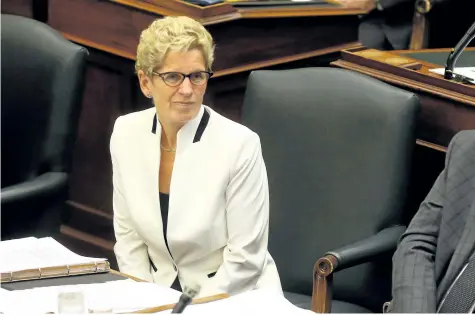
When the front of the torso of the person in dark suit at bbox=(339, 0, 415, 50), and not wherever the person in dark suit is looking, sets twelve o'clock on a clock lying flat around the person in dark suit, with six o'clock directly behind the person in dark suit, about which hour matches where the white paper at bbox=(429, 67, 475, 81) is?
The white paper is roughly at 10 o'clock from the person in dark suit.

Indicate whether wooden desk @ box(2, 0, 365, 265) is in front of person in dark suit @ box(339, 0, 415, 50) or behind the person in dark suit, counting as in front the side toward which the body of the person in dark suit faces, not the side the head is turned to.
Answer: in front

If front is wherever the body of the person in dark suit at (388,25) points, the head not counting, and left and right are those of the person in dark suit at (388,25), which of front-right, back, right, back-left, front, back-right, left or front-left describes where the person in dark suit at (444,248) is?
front-left

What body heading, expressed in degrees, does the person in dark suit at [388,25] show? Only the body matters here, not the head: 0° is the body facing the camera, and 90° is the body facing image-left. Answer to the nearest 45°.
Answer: approximately 45°

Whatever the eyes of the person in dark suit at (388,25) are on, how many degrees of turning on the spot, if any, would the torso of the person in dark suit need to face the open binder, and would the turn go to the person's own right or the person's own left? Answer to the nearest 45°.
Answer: approximately 45° to the person's own left

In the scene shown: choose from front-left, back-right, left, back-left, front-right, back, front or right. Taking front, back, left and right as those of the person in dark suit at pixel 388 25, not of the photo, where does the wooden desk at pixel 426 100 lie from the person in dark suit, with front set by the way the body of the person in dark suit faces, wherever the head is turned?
front-left

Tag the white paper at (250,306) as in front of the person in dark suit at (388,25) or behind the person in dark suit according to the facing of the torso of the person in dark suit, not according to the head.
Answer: in front

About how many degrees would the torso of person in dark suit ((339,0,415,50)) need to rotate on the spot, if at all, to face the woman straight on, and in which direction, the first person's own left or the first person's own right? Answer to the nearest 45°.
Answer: approximately 45° to the first person's own left

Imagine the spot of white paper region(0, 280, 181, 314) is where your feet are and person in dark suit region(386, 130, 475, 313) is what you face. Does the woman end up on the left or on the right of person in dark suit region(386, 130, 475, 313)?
left
